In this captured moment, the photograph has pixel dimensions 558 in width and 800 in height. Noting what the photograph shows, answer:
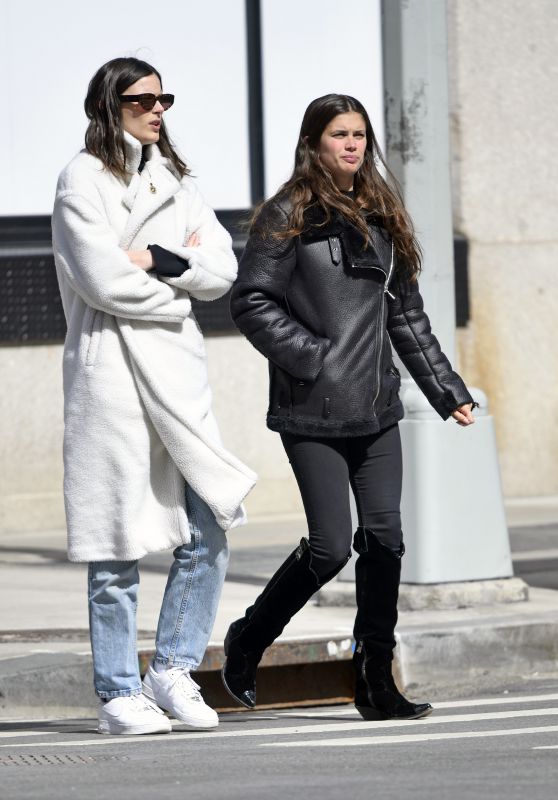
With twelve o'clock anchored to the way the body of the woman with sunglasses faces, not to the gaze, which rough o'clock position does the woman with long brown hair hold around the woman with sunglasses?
The woman with long brown hair is roughly at 10 o'clock from the woman with sunglasses.

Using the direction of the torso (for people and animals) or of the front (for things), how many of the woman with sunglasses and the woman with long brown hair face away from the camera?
0

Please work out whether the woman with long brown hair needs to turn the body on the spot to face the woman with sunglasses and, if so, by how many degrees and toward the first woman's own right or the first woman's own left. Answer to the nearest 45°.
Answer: approximately 135° to the first woman's own right

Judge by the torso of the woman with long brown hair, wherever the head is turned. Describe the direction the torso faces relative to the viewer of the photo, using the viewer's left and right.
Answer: facing the viewer and to the right of the viewer
